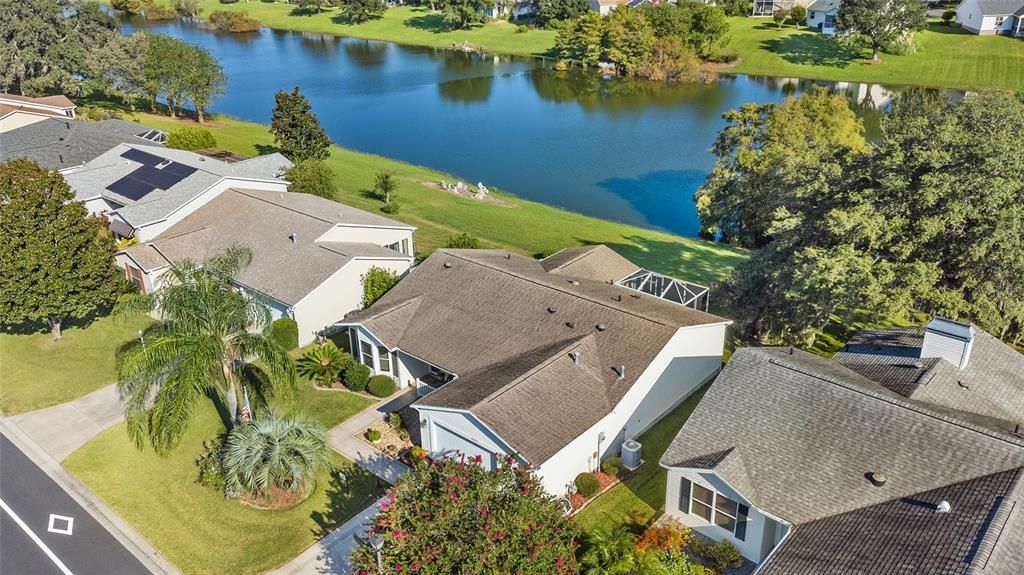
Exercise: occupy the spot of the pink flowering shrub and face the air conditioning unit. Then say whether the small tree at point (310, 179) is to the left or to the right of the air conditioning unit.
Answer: left

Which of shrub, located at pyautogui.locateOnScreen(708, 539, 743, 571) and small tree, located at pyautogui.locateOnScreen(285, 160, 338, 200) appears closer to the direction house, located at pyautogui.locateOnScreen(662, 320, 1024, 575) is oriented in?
the shrub

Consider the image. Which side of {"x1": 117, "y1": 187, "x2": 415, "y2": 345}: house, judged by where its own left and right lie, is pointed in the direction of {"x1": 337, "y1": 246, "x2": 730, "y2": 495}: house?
left

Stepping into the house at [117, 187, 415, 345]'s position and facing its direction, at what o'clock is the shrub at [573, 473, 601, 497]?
The shrub is roughly at 10 o'clock from the house.

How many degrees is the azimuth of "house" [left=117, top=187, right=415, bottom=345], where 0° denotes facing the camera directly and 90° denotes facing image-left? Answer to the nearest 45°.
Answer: approximately 45°

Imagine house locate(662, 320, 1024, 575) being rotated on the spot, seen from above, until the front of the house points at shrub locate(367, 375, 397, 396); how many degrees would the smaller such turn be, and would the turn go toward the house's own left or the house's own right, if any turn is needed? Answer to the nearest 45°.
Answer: approximately 45° to the house's own right

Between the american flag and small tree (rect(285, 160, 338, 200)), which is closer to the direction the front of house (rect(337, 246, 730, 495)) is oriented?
the american flag

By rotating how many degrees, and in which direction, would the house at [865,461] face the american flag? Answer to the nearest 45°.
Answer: approximately 45° to its right

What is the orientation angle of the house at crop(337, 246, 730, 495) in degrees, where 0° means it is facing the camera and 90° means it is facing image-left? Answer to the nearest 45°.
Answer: approximately 45°

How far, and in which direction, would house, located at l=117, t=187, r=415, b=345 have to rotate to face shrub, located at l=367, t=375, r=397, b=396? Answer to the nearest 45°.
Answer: approximately 45° to its left

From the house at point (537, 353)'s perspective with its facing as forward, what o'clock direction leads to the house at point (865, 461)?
the house at point (865, 461) is roughly at 9 o'clock from the house at point (537, 353).
